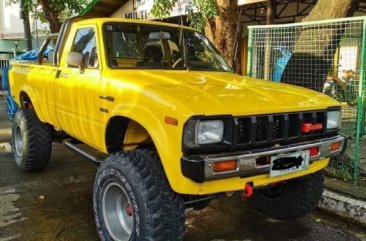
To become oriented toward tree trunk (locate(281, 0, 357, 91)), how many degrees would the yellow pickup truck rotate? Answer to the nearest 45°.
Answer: approximately 90° to its left

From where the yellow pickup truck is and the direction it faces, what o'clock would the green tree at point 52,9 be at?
The green tree is roughly at 7 o'clock from the yellow pickup truck.

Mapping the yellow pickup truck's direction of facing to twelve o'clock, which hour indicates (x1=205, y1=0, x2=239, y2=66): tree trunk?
The tree trunk is roughly at 8 o'clock from the yellow pickup truck.

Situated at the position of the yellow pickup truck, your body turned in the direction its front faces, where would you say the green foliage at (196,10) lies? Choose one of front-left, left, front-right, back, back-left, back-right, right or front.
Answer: back-left

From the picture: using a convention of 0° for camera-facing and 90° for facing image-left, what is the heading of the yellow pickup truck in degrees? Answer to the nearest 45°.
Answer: approximately 315°

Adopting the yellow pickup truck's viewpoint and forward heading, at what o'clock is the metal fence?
The metal fence is roughly at 9 o'clock from the yellow pickup truck.
